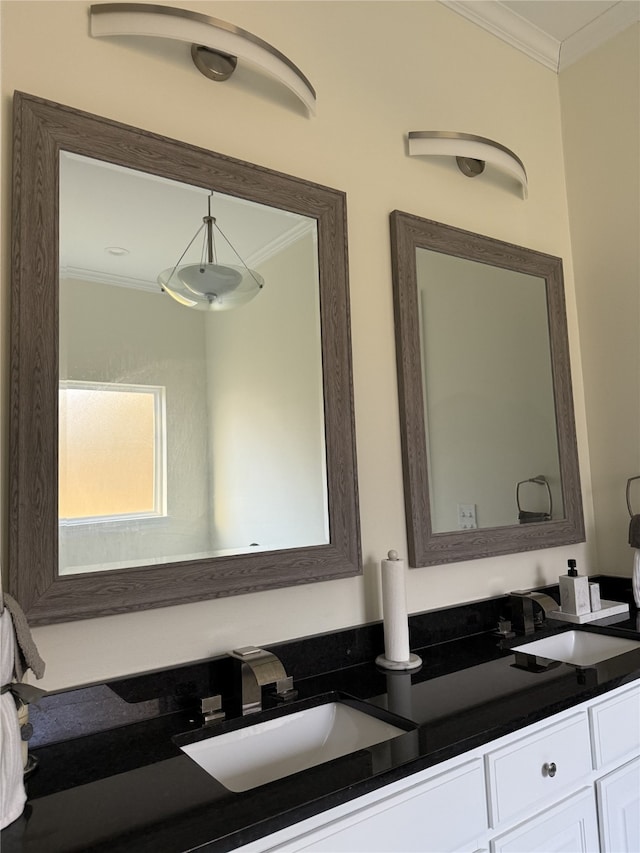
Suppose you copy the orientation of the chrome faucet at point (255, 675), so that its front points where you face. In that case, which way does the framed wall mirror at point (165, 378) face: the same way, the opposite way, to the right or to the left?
the same way

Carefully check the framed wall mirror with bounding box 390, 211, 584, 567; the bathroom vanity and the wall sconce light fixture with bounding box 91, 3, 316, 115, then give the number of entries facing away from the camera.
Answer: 0

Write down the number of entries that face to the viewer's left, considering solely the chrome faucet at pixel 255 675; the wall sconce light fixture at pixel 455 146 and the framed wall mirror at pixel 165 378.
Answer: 0

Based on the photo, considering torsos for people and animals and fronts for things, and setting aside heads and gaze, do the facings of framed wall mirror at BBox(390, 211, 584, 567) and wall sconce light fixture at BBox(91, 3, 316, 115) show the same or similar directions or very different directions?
same or similar directions

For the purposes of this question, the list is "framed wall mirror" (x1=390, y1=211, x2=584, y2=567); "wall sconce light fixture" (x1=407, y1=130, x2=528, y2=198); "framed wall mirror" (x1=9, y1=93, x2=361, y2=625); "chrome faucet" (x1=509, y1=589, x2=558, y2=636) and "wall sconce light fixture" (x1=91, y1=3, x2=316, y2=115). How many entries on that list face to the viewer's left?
0

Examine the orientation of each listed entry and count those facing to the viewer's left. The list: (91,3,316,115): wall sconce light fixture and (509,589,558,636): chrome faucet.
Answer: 0

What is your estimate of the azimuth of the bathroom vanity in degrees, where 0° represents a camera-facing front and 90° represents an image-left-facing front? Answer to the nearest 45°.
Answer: approximately 315°

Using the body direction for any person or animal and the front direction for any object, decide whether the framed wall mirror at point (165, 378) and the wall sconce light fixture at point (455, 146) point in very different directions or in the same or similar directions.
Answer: same or similar directions

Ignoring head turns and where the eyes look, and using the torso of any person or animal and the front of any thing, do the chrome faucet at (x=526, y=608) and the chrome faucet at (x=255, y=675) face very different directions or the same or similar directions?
same or similar directions

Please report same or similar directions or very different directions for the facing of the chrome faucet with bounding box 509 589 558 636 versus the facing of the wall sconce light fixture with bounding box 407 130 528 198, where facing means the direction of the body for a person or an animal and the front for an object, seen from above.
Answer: same or similar directions

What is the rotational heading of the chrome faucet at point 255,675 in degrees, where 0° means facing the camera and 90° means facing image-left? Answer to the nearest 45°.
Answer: approximately 315°

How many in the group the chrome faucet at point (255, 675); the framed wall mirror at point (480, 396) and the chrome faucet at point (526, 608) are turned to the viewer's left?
0

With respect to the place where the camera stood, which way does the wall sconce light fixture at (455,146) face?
facing the viewer and to the right of the viewer

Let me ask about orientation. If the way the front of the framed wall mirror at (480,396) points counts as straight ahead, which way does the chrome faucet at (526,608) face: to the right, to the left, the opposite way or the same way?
the same way
